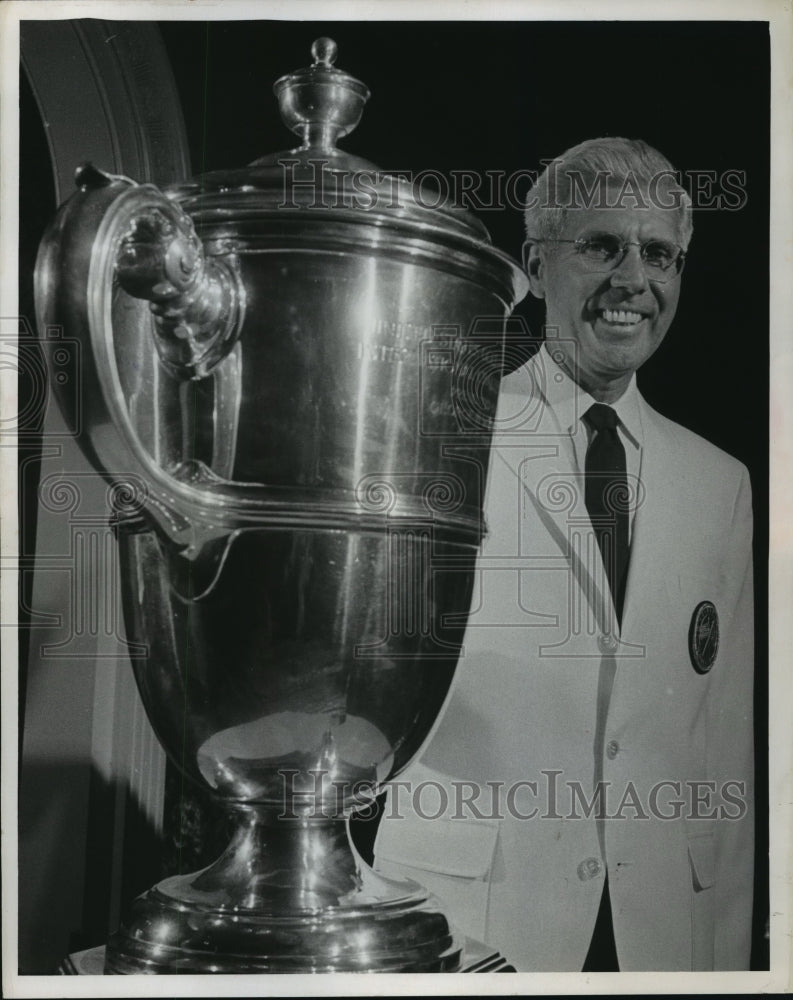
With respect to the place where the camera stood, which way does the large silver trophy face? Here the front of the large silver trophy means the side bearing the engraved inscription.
facing the viewer and to the right of the viewer
